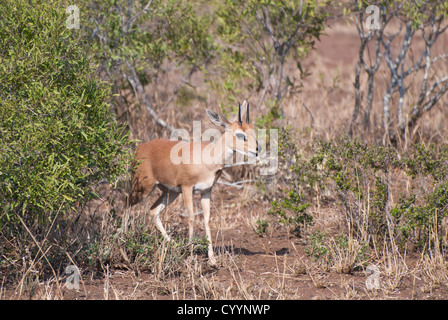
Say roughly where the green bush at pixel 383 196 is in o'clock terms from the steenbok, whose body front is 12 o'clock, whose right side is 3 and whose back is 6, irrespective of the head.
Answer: The green bush is roughly at 11 o'clock from the steenbok.

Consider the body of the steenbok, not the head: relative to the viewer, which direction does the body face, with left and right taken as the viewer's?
facing the viewer and to the right of the viewer
